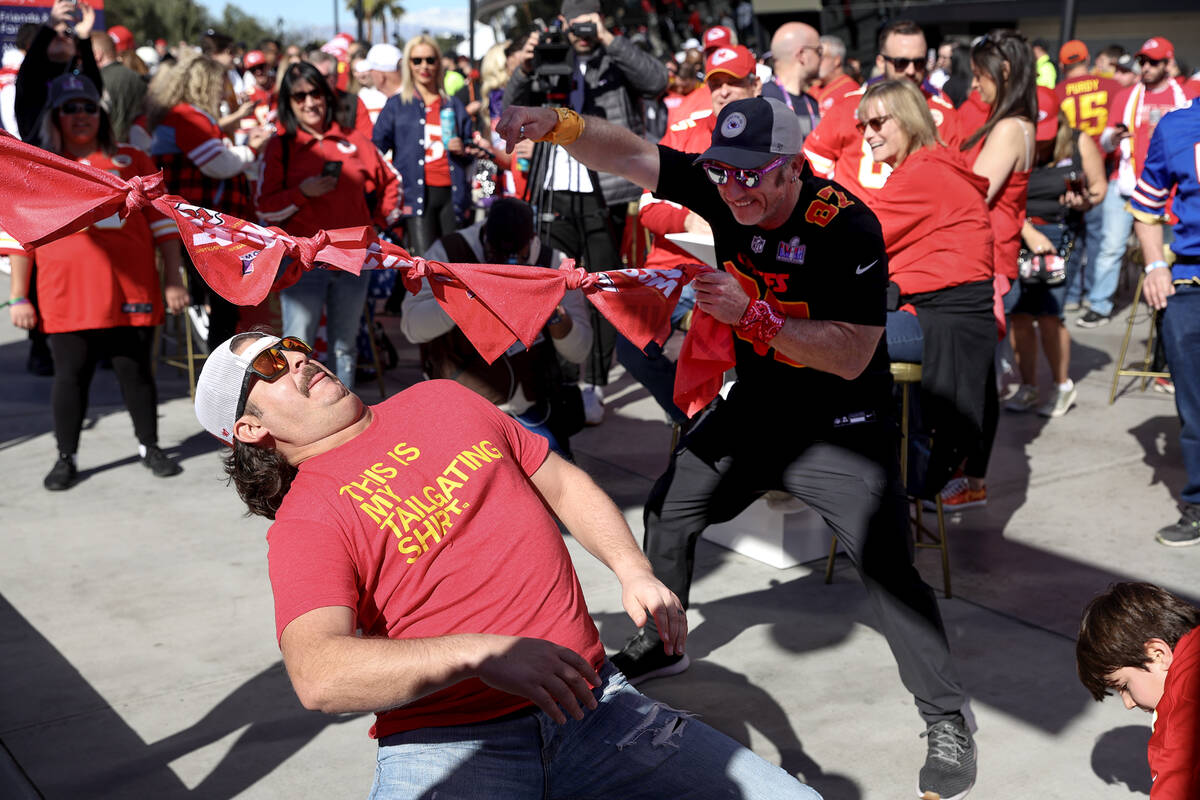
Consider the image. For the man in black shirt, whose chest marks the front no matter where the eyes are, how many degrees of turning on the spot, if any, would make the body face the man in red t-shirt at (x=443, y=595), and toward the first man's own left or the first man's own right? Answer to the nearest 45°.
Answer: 0° — they already face them

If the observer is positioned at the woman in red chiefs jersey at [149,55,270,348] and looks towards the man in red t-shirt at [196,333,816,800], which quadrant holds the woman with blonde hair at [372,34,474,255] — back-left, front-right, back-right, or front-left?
back-left

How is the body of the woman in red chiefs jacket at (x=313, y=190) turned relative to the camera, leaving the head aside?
toward the camera

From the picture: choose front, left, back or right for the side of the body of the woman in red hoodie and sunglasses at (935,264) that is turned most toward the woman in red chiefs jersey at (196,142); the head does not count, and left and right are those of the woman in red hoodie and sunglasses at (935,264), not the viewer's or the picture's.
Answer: front

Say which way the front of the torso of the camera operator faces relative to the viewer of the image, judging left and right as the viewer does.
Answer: facing the viewer

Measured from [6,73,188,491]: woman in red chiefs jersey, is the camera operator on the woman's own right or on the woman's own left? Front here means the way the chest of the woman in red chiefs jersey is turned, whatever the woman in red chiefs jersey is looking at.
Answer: on the woman's own left

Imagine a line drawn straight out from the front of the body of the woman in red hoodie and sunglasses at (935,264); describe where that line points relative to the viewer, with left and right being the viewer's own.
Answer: facing to the left of the viewer

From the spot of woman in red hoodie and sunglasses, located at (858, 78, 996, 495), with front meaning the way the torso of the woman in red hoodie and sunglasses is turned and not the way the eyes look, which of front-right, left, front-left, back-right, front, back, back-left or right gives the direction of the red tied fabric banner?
front-left

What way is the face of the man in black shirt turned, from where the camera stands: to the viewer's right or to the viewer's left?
to the viewer's left

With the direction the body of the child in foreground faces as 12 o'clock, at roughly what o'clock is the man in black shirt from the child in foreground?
The man in black shirt is roughly at 1 o'clock from the child in foreground.

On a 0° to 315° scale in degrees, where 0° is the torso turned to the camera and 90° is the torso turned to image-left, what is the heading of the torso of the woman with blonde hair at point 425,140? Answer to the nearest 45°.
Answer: approximately 0°

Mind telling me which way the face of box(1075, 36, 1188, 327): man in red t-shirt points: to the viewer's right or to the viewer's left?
to the viewer's left
